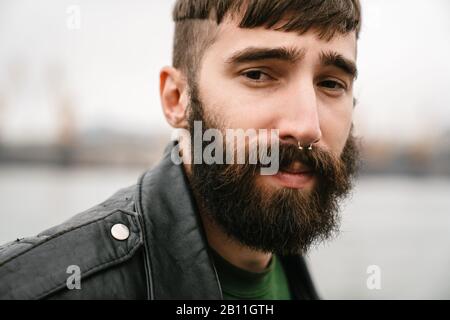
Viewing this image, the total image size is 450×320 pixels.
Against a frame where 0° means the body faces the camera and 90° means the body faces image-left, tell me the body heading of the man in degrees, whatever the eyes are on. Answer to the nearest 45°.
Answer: approximately 315°
